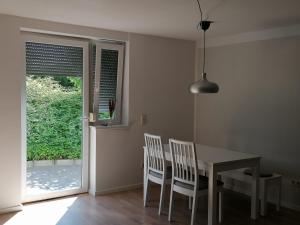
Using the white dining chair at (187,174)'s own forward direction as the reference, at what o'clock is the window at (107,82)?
The window is roughly at 9 o'clock from the white dining chair.

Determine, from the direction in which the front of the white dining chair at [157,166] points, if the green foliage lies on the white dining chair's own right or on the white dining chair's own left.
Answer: on the white dining chair's own left

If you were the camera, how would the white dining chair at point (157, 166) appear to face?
facing away from the viewer and to the right of the viewer

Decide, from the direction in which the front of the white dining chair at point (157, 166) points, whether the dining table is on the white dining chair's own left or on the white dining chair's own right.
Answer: on the white dining chair's own right

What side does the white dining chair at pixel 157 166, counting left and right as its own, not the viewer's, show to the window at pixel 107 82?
left

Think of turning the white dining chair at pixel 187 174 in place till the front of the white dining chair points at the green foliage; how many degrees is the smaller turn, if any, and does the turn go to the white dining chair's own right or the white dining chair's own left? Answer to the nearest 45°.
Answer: approximately 90° to the white dining chair's own left

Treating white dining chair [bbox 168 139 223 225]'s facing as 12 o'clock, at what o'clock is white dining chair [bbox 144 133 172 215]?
white dining chair [bbox 144 133 172 215] is roughly at 9 o'clock from white dining chair [bbox 168 139 223 225].

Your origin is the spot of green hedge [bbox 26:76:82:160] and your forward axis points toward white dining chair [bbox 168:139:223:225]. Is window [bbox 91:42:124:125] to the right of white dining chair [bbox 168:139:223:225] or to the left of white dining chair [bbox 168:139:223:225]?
left

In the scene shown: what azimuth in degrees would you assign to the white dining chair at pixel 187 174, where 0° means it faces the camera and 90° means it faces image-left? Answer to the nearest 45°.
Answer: approximately 225°

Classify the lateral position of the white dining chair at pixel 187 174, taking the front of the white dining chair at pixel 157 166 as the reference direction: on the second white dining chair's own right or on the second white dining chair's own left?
on the second white dining chair's own right
